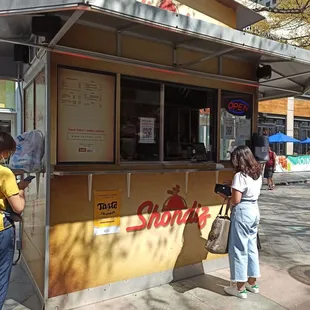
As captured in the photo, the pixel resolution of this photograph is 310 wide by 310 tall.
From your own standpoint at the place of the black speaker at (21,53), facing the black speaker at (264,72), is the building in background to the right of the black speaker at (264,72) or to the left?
left

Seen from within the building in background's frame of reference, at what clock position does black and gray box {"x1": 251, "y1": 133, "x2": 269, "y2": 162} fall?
The black and gray box is roughly at 12 o'clock from the building in background.

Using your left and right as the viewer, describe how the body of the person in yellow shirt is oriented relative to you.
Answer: facing away from the viewer and to the right of the viewer

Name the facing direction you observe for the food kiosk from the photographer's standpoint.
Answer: facing the viewer and to the right of the viewer

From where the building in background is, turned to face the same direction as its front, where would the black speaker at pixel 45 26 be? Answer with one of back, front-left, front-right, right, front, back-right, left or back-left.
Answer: front

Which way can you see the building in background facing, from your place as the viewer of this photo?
facing the viewer

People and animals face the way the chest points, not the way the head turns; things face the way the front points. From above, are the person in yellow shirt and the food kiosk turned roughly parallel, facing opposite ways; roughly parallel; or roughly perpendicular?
roughly perpendicular

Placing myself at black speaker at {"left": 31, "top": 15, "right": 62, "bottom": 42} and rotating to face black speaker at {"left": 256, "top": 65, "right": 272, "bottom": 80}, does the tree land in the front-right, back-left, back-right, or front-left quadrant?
front-left

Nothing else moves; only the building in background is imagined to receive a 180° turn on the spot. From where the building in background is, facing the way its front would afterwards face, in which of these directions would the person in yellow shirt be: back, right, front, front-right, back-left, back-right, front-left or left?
back

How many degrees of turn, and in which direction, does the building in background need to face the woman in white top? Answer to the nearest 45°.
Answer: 0° — it already faces them

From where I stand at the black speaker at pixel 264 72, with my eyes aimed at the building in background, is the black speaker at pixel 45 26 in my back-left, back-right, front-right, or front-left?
back-left
